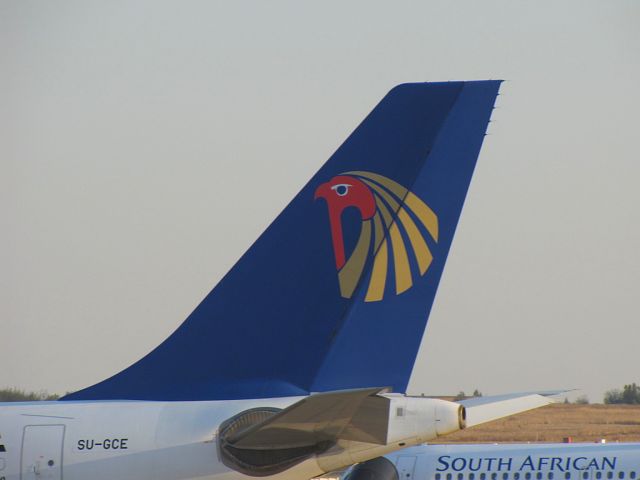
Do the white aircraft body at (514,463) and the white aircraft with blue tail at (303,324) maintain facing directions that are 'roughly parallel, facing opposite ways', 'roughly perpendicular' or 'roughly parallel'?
roughly parallel

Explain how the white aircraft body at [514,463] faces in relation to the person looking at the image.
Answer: facing to the left of the viewer

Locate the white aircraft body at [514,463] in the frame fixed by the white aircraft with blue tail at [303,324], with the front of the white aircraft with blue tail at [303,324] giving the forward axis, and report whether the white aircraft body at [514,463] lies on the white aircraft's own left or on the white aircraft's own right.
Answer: on the white aircraft's own right

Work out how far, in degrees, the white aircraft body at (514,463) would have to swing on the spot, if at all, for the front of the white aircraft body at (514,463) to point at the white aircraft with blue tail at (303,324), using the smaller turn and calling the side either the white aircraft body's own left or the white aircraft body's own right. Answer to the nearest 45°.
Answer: approximately 90° to the white aircraft body's own left

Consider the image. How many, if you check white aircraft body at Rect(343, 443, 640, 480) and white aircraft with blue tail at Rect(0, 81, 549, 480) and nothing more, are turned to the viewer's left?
2

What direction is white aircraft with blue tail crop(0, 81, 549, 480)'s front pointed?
to the viewer's left
